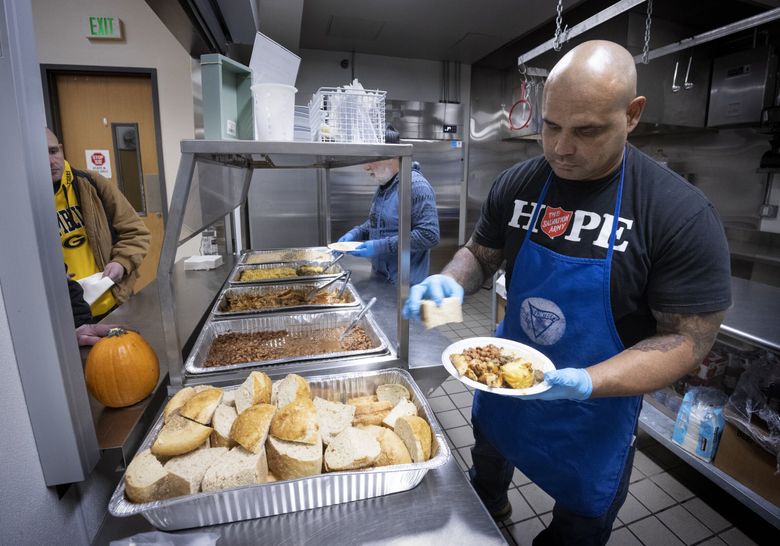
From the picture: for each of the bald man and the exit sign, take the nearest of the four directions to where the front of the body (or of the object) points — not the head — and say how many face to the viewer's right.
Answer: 0

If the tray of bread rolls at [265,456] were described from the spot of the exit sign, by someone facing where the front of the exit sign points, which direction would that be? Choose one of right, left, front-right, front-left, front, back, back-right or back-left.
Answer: front

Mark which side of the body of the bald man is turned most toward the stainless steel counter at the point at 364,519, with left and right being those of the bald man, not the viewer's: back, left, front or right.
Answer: front

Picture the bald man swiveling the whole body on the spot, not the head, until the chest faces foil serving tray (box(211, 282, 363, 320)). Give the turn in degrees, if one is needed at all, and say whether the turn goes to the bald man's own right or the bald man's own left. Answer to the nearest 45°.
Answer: approximately 45° to the bald man's own right

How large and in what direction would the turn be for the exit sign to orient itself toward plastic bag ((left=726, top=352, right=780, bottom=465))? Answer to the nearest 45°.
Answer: approximately 45° to its left

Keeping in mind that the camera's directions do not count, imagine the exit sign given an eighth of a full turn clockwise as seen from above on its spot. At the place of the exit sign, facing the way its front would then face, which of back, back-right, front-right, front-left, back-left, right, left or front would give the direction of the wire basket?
front-left

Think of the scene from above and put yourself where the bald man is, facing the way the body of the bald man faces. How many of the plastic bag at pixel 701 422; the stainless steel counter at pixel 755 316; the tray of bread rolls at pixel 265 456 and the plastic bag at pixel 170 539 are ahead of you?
2

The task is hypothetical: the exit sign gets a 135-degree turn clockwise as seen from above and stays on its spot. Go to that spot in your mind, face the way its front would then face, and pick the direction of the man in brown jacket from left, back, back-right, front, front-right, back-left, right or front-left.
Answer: back-left

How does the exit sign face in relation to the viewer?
toward the camera

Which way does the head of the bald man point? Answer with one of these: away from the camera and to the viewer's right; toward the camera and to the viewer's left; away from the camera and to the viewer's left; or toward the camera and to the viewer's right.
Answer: toward the camera and to the viewer's left
